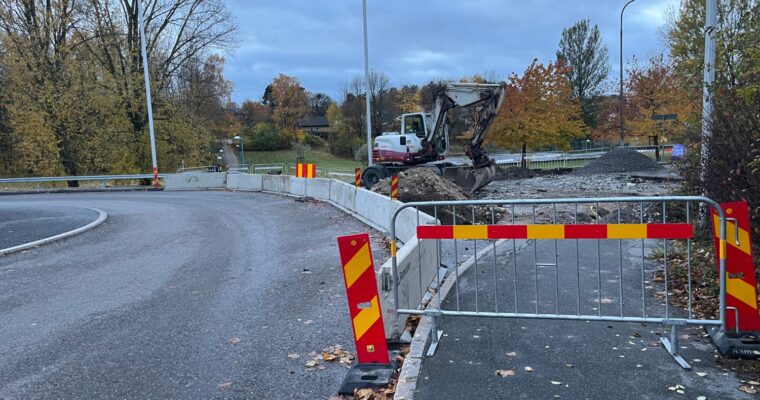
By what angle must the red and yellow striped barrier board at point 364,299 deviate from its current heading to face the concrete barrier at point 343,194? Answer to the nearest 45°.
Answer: approximately 180°

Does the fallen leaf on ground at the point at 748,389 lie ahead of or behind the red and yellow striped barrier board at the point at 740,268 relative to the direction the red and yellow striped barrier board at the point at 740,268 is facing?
ahead

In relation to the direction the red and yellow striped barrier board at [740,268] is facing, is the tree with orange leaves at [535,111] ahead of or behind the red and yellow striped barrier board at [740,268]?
behind

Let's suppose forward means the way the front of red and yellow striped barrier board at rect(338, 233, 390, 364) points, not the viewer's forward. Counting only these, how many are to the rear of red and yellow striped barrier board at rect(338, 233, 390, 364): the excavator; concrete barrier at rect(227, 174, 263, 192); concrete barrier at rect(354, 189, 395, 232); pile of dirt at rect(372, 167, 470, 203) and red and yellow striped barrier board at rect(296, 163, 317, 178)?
5

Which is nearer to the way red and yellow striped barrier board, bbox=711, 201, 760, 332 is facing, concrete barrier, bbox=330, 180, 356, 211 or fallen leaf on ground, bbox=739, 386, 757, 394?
the fallen leaf on ground

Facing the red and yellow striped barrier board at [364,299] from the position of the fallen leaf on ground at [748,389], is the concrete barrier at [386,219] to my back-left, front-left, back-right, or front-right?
front-right

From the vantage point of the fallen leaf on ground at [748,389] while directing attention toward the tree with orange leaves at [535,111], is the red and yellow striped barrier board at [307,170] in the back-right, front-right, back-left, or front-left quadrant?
front-left

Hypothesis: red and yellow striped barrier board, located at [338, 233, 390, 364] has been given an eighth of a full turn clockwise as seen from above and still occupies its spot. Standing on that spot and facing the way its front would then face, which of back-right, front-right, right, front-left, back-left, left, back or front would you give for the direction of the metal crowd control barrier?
back

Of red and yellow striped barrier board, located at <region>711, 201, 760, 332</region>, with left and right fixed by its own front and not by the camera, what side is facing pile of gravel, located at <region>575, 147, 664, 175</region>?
back

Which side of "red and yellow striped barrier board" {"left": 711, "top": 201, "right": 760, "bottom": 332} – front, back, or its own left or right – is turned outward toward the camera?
front

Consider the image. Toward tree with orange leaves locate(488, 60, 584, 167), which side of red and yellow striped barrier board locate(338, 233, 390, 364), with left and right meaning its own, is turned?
back

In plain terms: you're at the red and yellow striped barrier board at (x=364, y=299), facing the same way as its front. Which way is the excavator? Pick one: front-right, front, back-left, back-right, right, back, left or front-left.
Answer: back

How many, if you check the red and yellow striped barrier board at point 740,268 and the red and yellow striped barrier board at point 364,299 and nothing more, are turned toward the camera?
2

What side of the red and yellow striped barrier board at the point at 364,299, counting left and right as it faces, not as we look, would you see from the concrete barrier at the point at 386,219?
back

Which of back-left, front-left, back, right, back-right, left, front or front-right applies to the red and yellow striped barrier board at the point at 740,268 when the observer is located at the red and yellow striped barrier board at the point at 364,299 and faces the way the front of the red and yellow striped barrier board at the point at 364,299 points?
left
